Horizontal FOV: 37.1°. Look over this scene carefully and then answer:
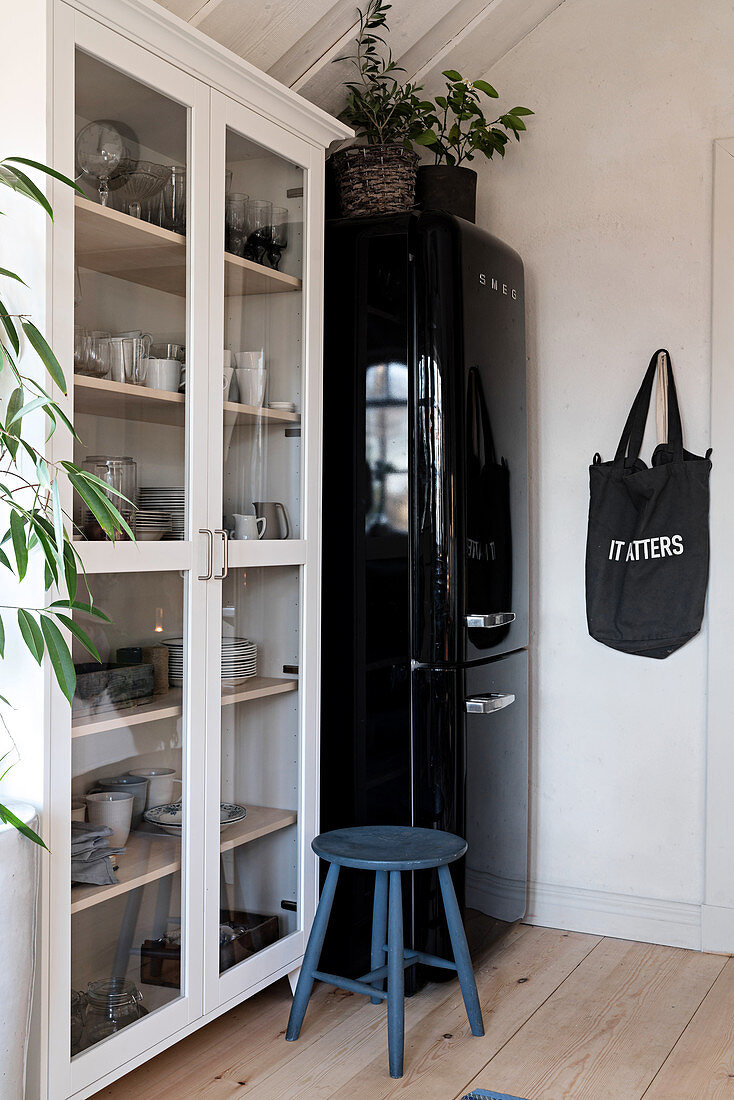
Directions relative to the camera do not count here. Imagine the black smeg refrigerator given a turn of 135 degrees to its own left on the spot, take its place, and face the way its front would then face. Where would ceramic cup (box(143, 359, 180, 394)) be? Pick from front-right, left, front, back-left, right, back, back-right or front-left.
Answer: back-left

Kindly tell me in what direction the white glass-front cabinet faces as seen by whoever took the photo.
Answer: facing the viewer and to the right of the viewer

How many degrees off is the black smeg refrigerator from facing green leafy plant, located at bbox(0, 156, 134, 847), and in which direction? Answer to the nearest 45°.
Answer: approximately 90° to its right

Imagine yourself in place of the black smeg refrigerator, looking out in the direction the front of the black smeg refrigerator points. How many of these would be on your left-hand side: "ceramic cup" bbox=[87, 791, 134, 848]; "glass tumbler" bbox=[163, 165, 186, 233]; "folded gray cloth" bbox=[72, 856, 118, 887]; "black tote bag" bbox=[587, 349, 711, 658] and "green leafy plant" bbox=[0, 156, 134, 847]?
1

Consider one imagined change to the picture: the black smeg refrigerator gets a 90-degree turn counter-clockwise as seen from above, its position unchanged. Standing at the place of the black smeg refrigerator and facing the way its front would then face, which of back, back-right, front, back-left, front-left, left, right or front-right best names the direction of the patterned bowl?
back

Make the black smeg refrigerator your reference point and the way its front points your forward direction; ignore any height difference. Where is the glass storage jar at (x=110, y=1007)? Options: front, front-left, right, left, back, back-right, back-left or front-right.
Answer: right

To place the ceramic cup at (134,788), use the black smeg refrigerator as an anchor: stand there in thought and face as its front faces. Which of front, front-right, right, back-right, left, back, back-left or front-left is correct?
right

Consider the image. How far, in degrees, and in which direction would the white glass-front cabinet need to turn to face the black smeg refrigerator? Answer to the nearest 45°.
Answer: approximately 90° to its left

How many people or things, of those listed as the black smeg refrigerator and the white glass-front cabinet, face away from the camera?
0

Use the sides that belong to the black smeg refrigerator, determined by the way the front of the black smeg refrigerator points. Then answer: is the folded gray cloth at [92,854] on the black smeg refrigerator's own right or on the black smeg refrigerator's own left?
on the black smeg refrigerator's own right

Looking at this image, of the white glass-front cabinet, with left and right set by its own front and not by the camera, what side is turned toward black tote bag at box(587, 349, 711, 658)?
left

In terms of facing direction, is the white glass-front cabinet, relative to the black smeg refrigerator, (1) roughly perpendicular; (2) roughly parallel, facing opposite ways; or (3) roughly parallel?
roughly parallel

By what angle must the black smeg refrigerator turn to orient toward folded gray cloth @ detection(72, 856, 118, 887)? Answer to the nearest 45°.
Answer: approximately 90° to its right

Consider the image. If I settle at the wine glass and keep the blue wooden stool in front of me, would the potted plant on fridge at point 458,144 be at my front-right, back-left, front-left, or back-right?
front-left
